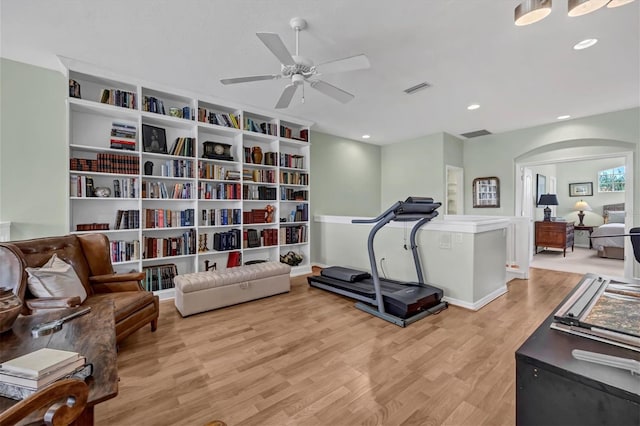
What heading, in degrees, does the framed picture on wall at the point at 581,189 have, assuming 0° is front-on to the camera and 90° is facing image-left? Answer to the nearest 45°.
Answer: approximately 0°

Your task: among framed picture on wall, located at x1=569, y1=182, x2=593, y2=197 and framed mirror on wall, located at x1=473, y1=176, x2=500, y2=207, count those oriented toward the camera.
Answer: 2

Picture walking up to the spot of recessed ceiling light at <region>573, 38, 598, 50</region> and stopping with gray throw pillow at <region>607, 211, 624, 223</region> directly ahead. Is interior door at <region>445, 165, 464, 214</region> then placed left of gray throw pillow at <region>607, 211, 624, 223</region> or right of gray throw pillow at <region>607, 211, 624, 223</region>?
left

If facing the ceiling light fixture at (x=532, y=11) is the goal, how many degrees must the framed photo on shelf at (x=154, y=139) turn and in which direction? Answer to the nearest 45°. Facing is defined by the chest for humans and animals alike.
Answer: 0° — it already faces it

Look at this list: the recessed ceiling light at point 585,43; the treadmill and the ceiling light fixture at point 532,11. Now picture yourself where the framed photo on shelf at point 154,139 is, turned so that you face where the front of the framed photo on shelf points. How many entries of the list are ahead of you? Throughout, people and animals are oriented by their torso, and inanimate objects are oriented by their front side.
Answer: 3

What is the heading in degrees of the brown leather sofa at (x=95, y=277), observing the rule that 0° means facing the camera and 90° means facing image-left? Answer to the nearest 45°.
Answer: approximately 315°

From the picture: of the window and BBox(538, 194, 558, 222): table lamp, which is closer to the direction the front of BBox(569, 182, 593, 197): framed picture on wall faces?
the table lamp

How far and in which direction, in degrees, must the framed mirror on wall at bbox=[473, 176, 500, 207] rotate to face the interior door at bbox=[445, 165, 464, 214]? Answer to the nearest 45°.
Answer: approximately 90° to its right

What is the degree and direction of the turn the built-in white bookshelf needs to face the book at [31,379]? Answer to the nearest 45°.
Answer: approximately 45° to its right
